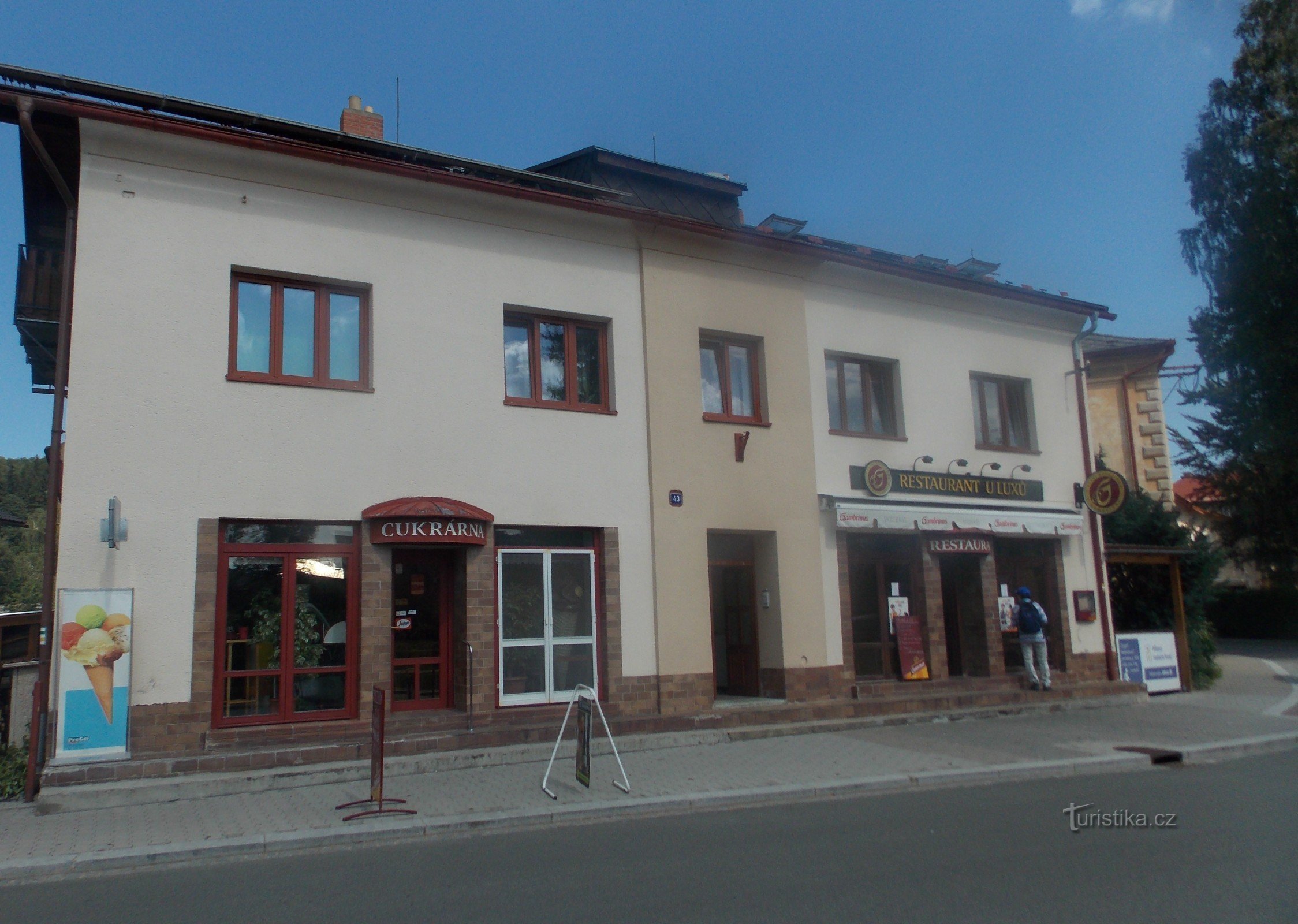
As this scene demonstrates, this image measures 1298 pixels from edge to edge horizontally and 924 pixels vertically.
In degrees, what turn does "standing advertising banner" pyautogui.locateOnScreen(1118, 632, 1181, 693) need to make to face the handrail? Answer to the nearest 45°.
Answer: approximately 45° to its right

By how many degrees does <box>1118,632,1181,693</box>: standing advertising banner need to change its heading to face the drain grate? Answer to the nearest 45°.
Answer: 0° — it already faces it

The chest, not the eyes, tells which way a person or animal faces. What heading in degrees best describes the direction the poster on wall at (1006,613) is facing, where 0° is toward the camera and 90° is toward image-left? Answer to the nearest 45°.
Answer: approximately 0°

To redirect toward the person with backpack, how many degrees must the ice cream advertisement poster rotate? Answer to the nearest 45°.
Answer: approximately 90° to its left

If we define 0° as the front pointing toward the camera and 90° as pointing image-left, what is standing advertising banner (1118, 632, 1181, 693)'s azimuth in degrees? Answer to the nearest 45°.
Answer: approximately 0°

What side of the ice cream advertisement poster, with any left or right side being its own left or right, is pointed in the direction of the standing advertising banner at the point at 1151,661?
left

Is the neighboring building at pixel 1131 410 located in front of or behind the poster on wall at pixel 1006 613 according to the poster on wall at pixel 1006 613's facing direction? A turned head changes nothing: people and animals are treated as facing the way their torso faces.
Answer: behind
